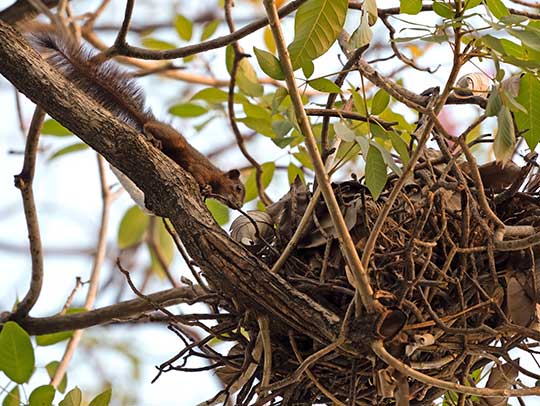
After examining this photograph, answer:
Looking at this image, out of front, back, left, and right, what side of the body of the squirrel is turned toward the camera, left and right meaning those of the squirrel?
right

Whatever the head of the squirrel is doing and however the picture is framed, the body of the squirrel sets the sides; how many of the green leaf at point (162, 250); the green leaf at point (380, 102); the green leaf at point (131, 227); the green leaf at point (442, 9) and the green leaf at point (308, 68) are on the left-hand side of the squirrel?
2

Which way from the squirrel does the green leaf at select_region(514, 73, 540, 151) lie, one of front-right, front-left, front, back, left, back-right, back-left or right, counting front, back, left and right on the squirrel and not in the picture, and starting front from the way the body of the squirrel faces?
front-right
